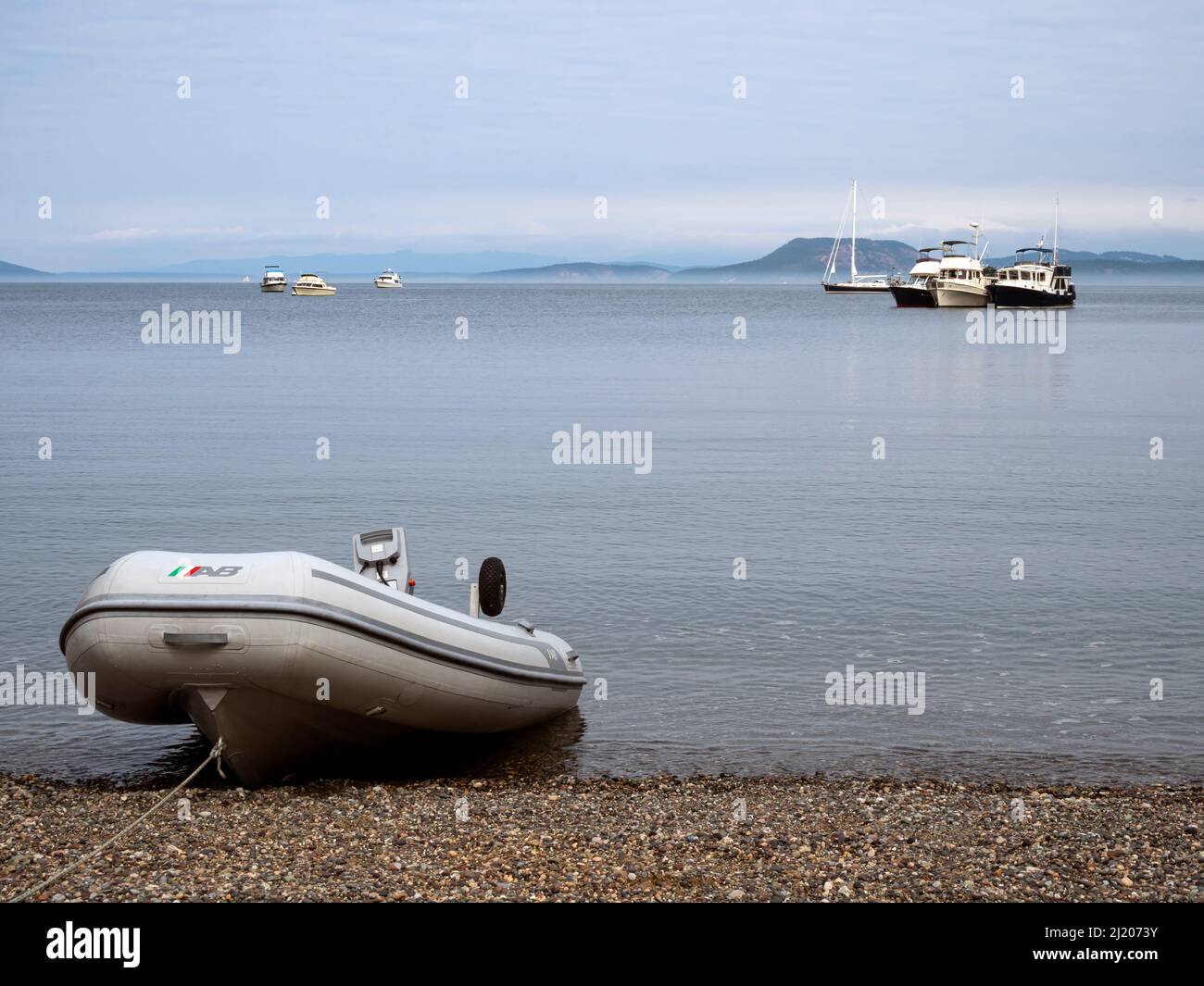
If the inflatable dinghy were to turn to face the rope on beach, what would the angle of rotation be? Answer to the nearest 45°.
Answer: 0° — it already faces it

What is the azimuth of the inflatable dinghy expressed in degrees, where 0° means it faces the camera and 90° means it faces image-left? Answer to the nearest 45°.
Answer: approximately 45°
